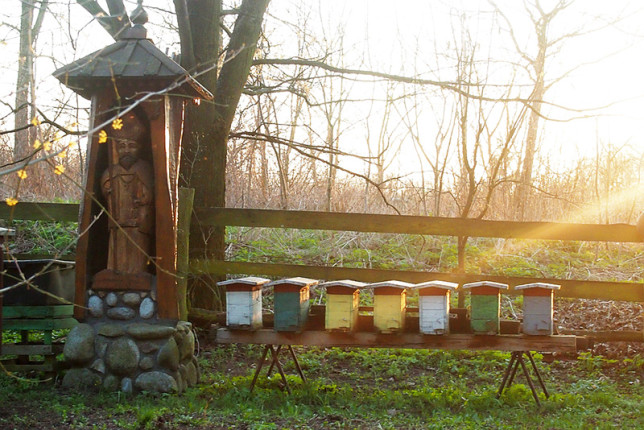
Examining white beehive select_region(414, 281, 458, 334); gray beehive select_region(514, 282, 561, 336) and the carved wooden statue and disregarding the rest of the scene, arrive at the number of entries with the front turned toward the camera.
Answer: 3

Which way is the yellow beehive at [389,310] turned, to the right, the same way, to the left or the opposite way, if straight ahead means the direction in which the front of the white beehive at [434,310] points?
the same way

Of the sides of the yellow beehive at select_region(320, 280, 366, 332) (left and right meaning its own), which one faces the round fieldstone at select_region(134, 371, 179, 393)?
right

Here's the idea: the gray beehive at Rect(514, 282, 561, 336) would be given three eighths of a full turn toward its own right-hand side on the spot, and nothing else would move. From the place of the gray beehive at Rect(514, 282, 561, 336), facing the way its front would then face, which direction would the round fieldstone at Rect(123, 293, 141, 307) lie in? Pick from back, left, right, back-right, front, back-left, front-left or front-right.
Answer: front-left

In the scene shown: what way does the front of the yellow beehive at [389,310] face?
toward the camera

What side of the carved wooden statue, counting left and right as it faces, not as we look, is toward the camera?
front

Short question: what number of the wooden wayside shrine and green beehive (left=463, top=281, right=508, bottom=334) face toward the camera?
2

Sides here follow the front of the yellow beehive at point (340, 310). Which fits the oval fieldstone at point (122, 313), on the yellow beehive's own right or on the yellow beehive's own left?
on the yellow beehive's own right

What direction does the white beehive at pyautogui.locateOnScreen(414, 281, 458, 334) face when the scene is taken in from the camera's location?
facing the viewer
